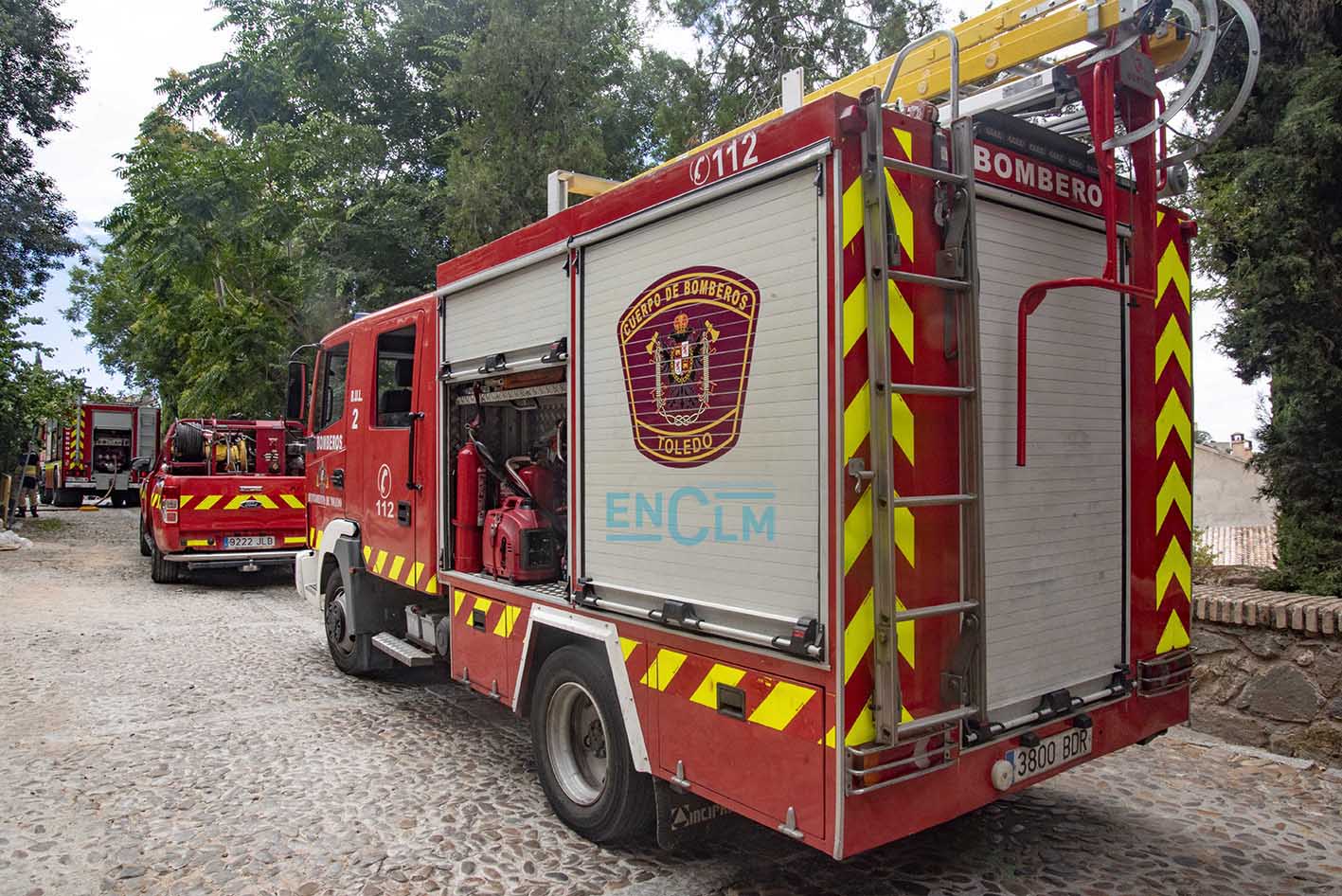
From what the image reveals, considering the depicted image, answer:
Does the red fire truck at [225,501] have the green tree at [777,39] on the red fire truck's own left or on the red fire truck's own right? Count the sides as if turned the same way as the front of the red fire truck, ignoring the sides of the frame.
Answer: on the red fire truck's own right

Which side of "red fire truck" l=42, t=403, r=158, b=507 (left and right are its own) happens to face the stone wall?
back

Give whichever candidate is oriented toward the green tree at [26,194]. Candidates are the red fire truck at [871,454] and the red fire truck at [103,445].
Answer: the red fire truck at [871,454]

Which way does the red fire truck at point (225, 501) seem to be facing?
away from the camera

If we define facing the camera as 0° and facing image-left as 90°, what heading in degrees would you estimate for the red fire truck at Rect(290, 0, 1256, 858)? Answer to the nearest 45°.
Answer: approximately 135°

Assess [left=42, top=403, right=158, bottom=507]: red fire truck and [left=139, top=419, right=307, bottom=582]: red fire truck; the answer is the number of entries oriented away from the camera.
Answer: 2

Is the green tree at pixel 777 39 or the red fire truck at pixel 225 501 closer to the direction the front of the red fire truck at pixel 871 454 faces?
the red fire truck

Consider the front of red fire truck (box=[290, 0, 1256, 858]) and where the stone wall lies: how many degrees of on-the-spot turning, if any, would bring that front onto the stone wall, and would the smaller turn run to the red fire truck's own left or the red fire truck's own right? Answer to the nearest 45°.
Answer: approximately 90° to the red fire truck's own right

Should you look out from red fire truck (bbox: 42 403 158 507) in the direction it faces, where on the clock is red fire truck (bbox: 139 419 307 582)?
red fire truck (bbox: 139 419 307 582) is roughly at 6 o'clock from red fire truck (bbox: 42 403 158 507).

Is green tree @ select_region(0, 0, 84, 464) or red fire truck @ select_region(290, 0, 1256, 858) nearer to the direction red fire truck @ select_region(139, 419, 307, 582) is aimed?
the green tree

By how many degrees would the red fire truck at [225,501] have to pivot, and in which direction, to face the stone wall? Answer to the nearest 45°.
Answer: approximately 135° to its right

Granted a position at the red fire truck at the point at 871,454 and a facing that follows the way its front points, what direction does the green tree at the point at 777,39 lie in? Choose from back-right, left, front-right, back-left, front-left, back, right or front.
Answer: front-right

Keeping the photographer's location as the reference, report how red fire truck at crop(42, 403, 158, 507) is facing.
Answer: facing away from the viewer
